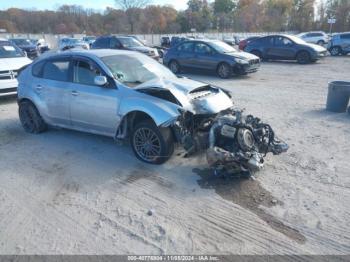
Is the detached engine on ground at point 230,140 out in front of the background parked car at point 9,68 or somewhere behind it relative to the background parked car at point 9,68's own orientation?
in front

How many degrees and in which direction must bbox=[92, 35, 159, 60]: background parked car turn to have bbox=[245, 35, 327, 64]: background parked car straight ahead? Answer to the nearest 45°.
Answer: approximately 45° to its left

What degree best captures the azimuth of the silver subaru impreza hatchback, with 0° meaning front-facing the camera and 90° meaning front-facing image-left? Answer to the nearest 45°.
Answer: approximately 315°

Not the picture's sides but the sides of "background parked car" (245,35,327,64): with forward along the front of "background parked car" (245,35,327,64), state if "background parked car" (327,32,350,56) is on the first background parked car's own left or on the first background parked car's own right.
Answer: on the first background parked car's own left

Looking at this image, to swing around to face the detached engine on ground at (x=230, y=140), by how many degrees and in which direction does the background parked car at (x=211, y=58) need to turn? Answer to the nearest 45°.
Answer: approximately 45° to its right

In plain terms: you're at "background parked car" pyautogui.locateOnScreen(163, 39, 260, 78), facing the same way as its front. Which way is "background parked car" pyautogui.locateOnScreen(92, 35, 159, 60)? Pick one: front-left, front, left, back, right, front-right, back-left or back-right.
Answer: back

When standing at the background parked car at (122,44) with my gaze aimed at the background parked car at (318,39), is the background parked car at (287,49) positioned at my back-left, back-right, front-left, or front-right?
front-right

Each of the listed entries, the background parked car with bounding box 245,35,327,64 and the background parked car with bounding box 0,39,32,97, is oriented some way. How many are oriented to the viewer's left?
0

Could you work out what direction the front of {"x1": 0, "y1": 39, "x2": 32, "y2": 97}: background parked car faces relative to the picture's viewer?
facing the viewer

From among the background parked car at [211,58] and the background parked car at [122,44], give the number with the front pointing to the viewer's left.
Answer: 0

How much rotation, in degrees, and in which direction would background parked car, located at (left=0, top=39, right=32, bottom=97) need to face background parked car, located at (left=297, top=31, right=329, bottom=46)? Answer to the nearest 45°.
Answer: approximately 135° to its left

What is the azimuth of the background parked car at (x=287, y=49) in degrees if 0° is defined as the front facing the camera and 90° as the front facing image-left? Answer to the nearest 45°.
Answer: approximately 315°

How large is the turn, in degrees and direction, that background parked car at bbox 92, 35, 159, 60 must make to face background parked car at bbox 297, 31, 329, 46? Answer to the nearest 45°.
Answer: approximately 90° to its left

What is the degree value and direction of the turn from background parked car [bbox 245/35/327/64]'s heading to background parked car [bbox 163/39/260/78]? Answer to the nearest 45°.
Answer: approximately 90° to its right
